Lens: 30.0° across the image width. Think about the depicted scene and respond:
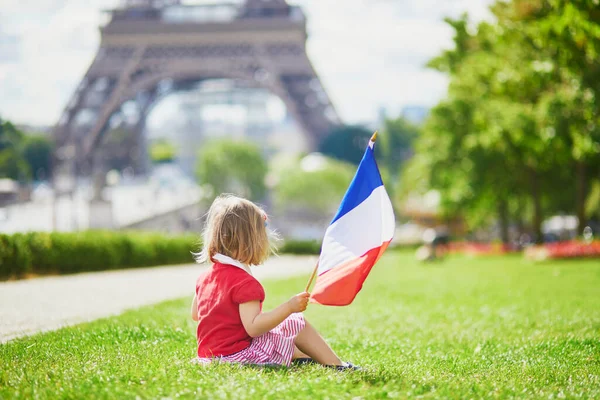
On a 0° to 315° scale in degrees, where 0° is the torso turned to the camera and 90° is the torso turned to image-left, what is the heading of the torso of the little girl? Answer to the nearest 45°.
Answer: approximately 225°

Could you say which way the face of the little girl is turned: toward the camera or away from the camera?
away from the camera

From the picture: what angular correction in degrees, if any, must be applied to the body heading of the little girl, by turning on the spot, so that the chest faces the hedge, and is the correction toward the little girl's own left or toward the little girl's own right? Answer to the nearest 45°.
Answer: approximately 45° to the little girl's own left

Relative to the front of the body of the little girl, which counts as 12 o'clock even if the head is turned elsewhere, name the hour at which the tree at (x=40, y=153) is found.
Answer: The tree is roughly at 10 o'clock from the little girl.

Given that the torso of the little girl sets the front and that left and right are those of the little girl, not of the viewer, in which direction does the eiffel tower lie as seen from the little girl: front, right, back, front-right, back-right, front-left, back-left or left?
front-left

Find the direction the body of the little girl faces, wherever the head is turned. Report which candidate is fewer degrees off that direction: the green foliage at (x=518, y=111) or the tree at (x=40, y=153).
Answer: the green foliage

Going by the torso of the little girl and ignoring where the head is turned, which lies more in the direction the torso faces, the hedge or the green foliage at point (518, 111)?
the green foliage
